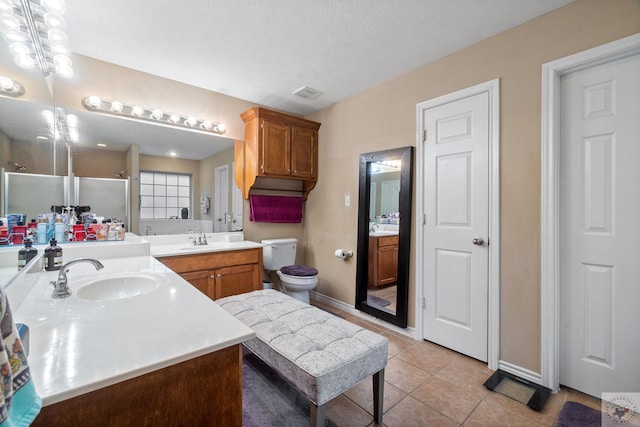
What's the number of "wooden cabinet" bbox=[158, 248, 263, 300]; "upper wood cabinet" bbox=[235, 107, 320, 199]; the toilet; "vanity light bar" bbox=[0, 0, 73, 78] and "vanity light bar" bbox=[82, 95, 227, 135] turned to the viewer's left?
0

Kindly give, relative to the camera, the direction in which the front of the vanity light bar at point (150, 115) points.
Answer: facing the viewer and to the right of the viewer

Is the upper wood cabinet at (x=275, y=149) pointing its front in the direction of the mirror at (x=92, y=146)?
no

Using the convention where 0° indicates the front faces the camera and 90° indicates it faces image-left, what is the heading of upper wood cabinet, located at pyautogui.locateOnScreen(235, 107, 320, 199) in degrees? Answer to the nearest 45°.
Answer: approximately 315°

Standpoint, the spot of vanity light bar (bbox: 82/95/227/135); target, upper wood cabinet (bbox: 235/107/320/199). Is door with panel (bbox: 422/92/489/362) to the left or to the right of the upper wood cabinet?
right

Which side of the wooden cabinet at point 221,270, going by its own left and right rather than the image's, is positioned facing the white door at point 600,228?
front

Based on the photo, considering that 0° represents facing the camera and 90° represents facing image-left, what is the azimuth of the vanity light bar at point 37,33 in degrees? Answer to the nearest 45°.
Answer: approximately 270°

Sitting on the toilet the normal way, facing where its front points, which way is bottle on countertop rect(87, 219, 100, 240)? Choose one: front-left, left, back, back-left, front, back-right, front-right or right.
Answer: right

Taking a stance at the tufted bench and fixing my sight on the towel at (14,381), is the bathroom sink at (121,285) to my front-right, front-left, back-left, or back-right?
front-right

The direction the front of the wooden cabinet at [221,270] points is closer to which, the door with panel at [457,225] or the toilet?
the door with panel

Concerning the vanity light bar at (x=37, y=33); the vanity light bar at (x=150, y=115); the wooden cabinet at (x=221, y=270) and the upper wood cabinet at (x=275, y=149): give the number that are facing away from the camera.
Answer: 0

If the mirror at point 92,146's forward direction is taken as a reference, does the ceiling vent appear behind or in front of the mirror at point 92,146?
in front

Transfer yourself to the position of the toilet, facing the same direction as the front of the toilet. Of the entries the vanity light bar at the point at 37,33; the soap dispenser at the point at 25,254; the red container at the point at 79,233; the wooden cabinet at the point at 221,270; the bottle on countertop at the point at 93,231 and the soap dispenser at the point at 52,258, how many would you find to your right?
6

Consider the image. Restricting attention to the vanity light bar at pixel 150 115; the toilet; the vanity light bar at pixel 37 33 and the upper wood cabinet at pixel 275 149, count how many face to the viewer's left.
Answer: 0
